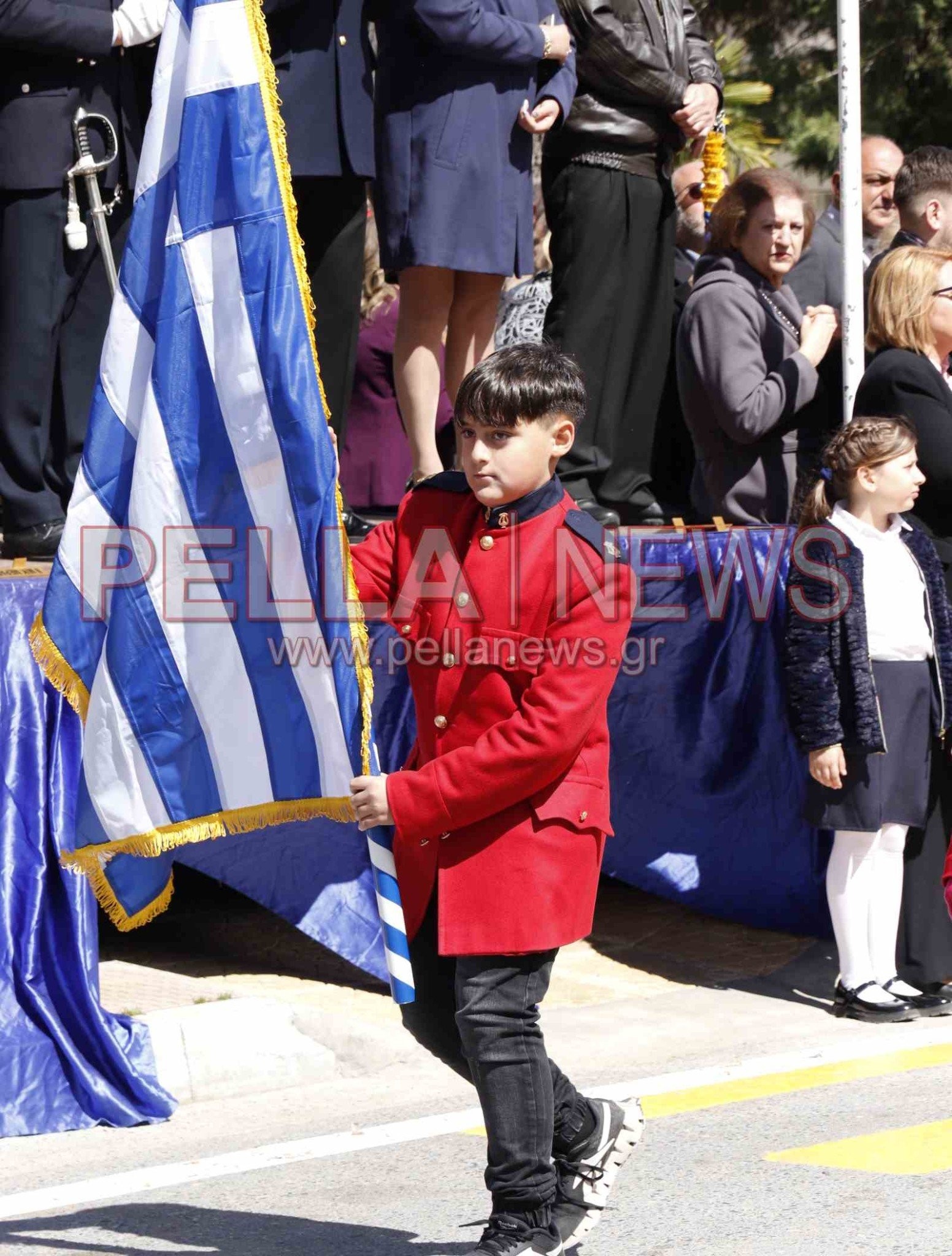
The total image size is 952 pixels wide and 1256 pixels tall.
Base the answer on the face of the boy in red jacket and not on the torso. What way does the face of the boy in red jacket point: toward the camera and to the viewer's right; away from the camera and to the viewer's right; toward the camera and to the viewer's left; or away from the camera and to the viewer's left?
toward the camera and to the viewer's left

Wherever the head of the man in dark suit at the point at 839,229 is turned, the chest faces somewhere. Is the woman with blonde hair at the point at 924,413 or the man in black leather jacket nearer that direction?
the woman with blonde hair

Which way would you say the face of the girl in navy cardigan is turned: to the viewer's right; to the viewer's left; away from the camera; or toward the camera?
to the viewer's right

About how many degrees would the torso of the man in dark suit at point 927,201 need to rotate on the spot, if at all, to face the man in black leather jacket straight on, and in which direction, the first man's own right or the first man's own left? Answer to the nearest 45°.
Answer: approximately 135° to the first man's own right

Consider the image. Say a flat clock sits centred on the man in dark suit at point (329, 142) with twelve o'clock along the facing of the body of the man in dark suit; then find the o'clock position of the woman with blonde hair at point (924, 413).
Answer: The woman with blonde hair is roughly at 11 o'clock from the man in dark suit.

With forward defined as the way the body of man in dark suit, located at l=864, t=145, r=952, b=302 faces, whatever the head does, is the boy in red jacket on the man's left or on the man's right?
on the man's right
